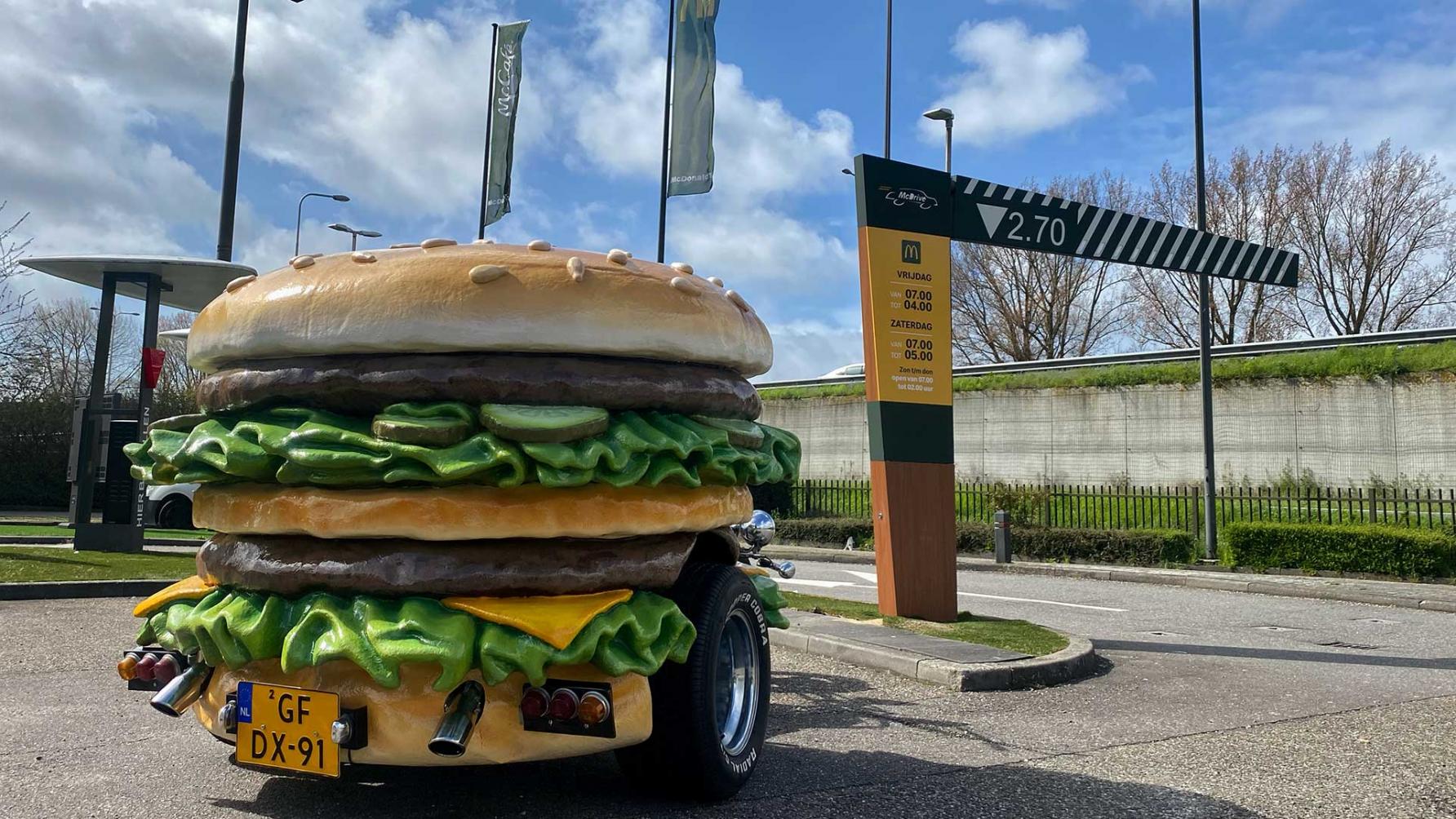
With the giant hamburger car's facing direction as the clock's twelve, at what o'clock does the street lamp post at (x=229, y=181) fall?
The street lamp post is roughly at 10 o'clock from the giant hamburger car.

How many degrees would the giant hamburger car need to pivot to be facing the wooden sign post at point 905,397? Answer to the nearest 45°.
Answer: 0° — it already faces it

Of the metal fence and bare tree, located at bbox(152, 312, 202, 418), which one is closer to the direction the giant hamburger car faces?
the metal fence

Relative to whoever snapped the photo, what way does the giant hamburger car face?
facing away from the viewer and to the right of the viewer

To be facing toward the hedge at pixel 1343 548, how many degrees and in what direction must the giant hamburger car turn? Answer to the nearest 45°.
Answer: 0° — it already faces it

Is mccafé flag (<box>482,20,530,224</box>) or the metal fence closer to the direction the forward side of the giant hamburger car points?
the metal fence

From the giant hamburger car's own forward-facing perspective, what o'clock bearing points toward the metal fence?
The metal fence is roughly at 12 o'clock from the giant hamburger car.
